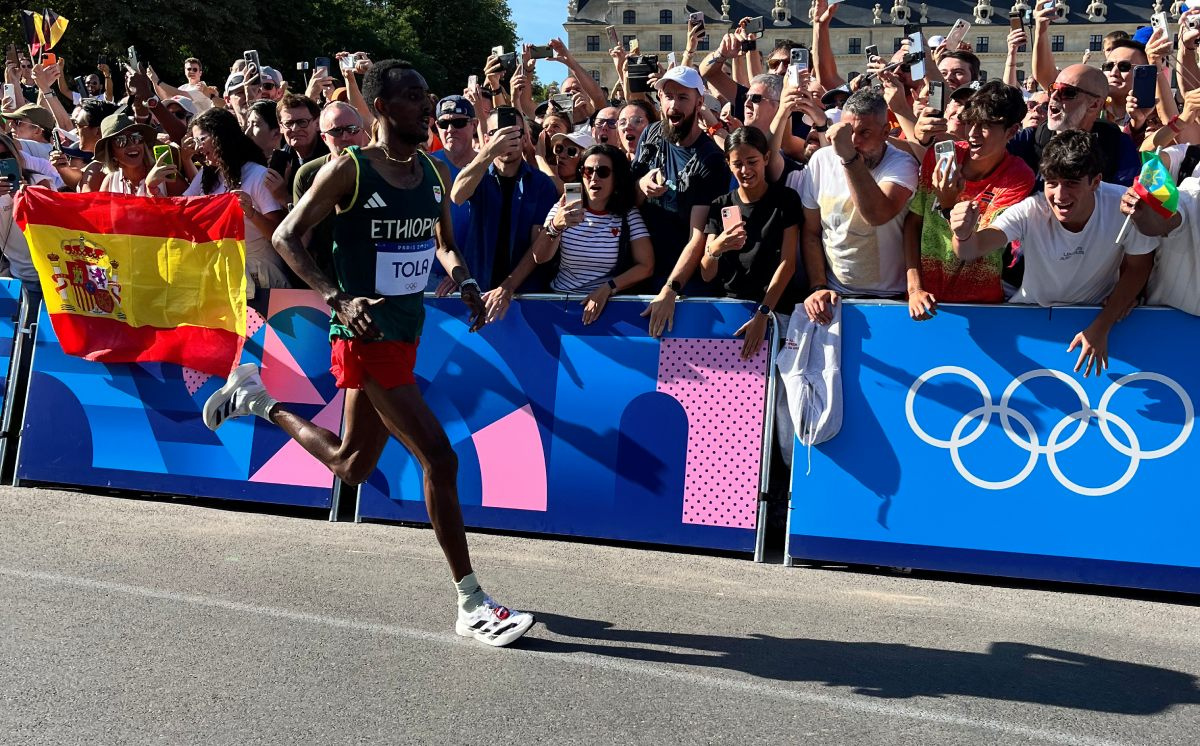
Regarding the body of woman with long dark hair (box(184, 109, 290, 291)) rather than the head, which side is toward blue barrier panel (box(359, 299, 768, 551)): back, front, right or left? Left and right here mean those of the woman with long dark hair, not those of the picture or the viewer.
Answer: left

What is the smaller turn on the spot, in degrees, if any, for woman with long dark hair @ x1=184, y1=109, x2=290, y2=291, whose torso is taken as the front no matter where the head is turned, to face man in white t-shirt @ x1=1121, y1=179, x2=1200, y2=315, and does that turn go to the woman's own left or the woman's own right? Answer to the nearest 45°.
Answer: approximately 90° to the woman's own left

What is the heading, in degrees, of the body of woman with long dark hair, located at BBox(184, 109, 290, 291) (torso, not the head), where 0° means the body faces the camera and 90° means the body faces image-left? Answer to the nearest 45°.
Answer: approximately 45°

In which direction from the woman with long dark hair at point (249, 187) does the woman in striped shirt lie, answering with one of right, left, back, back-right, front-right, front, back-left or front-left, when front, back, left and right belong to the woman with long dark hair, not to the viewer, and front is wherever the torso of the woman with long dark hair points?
left
